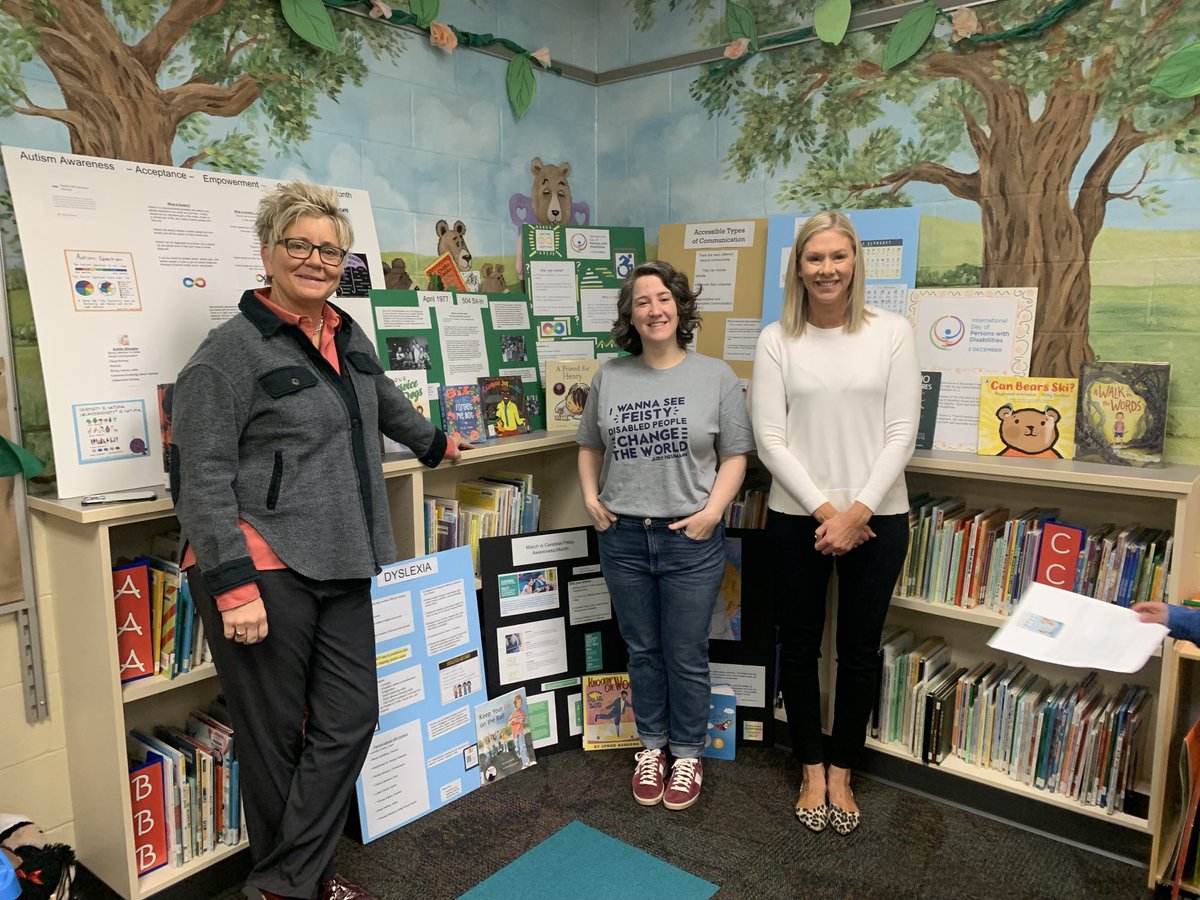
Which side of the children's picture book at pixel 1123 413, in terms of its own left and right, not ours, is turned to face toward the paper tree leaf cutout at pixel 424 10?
right

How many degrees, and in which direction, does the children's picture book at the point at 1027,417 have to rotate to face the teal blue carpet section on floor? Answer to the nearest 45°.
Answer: approximately 45° to its right

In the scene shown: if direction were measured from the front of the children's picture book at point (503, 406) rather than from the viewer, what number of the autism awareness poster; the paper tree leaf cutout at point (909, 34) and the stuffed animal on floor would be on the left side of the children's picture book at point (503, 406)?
1

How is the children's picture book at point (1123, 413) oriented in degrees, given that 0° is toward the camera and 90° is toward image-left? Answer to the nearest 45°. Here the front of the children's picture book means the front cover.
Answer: approximately 0°

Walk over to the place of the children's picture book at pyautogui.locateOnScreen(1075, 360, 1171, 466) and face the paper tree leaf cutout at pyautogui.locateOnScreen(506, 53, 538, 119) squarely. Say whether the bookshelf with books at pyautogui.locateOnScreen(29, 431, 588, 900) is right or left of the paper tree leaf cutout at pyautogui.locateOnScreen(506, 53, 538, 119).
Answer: left

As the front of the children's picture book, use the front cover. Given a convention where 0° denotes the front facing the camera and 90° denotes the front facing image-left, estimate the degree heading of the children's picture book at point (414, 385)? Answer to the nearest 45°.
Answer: approximately 0°
